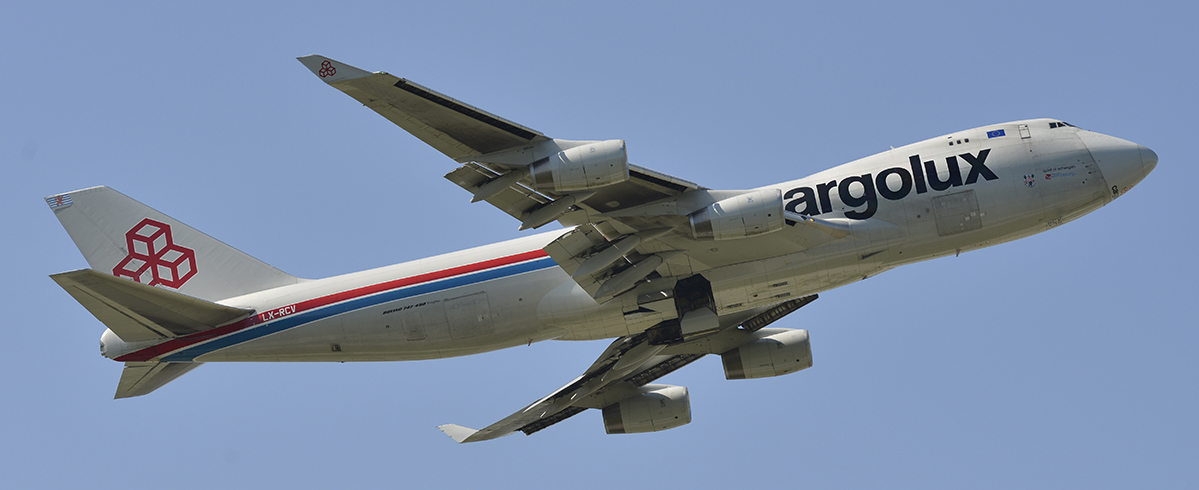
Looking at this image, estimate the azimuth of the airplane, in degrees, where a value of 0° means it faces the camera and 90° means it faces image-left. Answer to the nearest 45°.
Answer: approximately 270°
